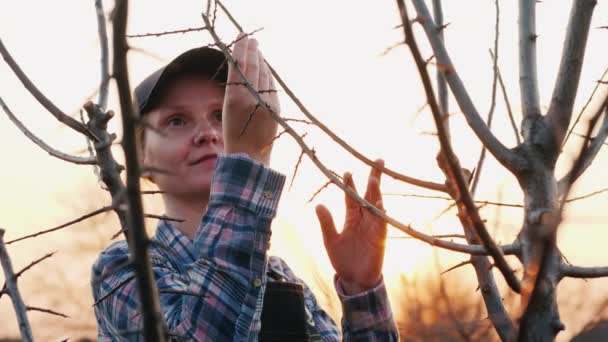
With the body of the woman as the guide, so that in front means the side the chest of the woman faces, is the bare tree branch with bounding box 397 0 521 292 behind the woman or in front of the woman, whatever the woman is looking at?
in front

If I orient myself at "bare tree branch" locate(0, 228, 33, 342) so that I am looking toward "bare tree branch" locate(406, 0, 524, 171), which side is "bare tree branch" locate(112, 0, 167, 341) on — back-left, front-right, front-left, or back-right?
front-right

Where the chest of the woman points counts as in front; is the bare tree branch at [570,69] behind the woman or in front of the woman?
in front

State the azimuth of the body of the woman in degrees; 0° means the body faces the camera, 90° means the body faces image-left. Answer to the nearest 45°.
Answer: approximately 315°

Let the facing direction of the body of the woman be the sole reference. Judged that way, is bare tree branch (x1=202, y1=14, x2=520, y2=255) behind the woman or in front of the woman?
in front

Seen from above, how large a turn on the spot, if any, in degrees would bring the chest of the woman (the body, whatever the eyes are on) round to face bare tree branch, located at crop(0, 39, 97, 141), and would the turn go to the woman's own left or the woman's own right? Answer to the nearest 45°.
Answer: approximately 45° to the woman's own right

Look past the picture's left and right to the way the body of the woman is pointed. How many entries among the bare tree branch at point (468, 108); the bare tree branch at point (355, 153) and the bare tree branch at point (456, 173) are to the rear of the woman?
0

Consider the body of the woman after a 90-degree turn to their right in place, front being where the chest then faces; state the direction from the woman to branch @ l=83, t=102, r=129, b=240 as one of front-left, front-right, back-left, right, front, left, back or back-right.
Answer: front-left

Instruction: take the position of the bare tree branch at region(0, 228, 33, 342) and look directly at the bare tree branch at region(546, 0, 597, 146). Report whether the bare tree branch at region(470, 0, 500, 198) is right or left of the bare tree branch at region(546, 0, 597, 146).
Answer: left
